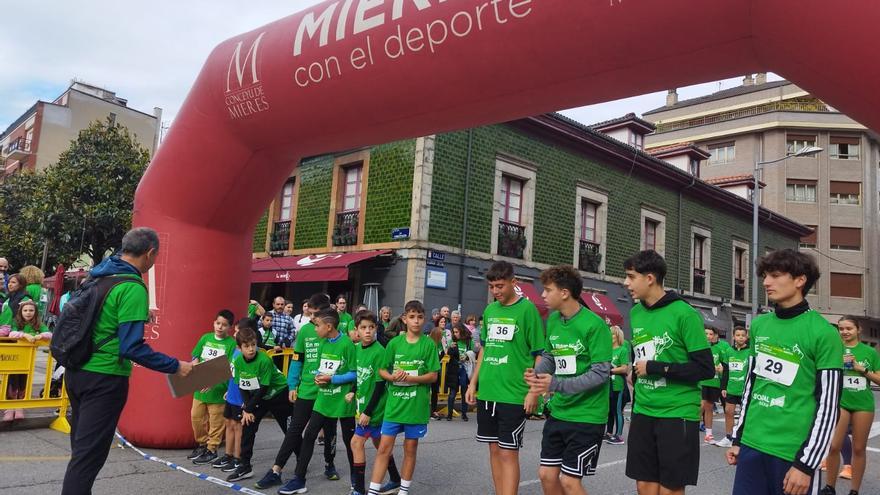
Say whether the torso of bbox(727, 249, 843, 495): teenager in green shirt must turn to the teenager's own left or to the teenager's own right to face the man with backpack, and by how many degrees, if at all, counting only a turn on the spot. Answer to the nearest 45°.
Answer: approximately 45° to the teenager's own right

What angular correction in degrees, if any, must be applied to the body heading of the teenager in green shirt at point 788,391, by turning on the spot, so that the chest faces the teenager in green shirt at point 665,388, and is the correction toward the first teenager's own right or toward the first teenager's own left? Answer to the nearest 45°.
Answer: approximately 90° to the first teenager's own right

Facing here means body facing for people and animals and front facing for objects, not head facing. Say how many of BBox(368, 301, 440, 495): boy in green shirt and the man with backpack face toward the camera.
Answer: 1

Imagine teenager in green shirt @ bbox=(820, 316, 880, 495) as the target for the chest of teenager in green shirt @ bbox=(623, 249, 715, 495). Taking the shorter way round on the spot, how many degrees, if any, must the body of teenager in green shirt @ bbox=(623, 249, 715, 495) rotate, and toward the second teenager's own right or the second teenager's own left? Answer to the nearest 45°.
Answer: approximately 180°

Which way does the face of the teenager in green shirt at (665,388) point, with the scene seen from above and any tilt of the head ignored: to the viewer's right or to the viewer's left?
to the viewer's left

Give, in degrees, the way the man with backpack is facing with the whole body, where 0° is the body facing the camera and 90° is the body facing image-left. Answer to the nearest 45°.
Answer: approximately 225°

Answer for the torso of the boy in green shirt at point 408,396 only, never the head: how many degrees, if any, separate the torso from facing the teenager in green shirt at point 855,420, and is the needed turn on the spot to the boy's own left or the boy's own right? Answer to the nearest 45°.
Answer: approximately 90° to the boy's own left
